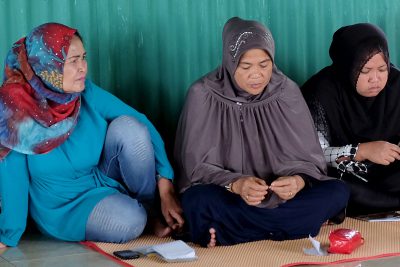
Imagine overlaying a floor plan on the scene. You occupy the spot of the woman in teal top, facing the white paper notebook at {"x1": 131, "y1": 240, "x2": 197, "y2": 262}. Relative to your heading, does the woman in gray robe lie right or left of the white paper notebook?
left

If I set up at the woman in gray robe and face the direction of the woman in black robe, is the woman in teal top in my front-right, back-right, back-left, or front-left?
back-left

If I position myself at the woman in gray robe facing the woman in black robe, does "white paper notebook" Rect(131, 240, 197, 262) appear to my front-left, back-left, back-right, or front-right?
back-right

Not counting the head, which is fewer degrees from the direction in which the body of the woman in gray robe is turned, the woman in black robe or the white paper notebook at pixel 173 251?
the white paper notebook

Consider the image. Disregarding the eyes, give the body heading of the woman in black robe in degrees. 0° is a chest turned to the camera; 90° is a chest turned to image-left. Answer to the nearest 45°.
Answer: approximately 315°

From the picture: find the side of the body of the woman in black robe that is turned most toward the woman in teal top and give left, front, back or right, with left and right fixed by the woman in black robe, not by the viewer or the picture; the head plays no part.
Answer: right

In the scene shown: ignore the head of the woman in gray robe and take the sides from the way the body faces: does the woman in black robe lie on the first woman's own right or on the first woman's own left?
on the first woman's own left

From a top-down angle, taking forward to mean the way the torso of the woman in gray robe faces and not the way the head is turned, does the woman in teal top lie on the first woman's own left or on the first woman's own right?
on the first woman's own right

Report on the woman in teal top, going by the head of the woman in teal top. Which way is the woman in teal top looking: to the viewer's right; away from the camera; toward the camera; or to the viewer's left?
to the viewer's right

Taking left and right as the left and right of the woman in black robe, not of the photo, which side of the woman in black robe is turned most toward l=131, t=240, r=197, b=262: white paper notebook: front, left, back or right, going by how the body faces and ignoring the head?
right

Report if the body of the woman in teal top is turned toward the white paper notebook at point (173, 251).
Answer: yes
